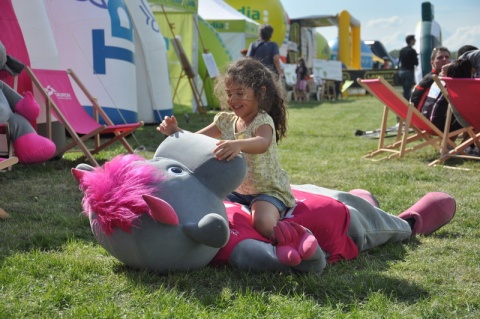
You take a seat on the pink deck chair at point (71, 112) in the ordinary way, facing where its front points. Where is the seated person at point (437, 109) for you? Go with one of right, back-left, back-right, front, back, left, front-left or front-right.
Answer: front-left

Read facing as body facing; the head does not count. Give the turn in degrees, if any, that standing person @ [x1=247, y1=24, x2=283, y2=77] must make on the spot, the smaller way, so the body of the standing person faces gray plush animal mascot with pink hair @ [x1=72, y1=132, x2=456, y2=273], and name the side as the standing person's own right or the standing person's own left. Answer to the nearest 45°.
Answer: approximately 180°

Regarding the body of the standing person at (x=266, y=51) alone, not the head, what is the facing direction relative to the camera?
away from the camera

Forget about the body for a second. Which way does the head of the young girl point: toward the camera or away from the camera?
toward the camera

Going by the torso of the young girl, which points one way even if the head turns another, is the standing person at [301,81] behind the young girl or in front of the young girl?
behind

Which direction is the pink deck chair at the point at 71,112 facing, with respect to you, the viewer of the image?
facing the viewer and to the right of the viewer

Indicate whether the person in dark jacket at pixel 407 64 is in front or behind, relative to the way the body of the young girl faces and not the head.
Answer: behind

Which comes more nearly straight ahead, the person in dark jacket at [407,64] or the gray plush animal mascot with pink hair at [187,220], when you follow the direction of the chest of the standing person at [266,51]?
the person in dark jacket

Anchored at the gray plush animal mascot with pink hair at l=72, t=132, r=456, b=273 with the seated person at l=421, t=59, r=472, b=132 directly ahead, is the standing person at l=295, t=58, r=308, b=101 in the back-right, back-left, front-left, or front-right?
front-left
